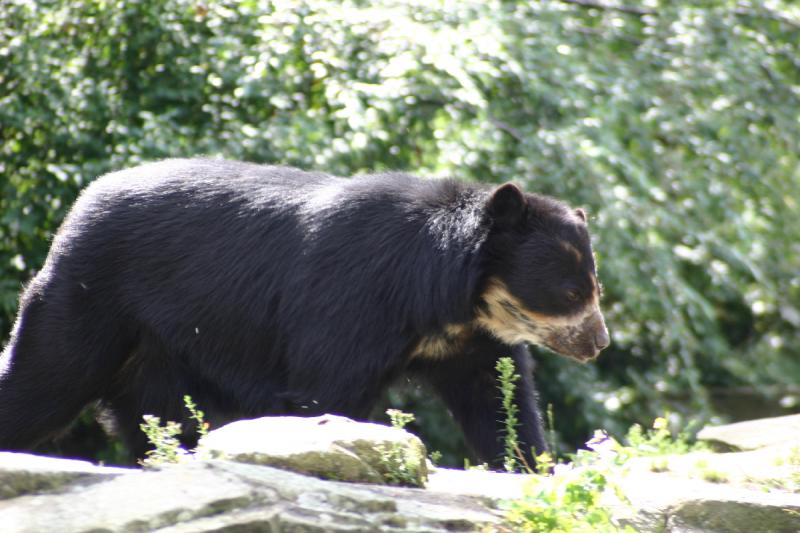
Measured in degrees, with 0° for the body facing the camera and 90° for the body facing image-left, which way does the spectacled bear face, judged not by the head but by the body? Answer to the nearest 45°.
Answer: approximately 270°

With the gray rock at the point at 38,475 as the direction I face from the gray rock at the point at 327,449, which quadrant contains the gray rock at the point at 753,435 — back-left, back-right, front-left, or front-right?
back-right

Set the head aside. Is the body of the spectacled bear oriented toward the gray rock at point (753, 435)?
yes

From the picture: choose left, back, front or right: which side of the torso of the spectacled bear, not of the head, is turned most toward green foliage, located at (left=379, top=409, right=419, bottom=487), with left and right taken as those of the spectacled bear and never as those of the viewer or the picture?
right

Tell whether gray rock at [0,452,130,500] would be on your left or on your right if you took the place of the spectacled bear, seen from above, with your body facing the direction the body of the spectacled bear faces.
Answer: on your right

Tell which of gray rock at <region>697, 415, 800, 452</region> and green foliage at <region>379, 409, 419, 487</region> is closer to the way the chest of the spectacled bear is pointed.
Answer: the gray rock
